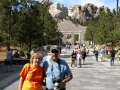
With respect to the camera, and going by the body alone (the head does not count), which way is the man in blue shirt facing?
toward the camera

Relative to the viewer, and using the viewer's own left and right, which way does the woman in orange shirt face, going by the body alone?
facing the viewer and to the right of the viewer

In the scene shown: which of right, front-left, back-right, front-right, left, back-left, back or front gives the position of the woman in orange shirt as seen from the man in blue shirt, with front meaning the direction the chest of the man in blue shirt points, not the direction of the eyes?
right

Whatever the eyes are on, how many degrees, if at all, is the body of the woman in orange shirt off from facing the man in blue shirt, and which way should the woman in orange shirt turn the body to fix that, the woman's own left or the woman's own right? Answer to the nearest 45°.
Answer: approximately 45° to the woman's own left

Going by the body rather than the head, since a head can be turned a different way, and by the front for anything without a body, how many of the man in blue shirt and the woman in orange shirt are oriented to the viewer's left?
0
